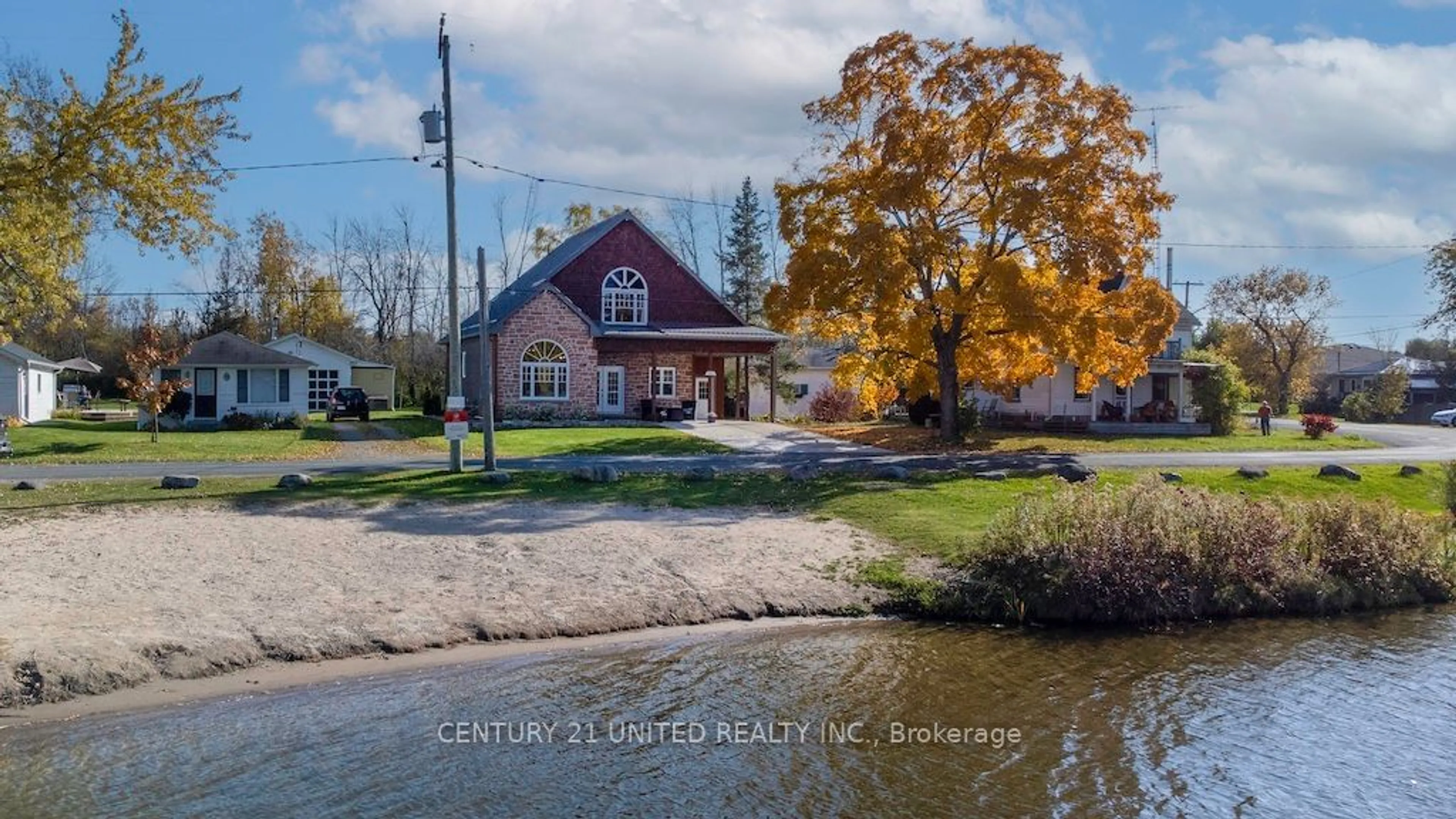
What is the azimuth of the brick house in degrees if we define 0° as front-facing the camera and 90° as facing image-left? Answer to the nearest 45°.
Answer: approximately 0°

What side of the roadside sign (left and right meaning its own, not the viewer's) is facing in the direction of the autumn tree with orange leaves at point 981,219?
left

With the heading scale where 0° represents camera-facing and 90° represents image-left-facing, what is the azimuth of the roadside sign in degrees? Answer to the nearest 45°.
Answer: approximately 0°

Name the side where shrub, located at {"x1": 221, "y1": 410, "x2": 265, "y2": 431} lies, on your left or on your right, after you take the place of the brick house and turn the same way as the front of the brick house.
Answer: on your right

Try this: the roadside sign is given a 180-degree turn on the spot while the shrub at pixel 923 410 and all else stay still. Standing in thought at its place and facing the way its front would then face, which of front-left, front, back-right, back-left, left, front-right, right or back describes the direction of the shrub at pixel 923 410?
front-right

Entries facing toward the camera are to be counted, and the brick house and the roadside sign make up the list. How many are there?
2

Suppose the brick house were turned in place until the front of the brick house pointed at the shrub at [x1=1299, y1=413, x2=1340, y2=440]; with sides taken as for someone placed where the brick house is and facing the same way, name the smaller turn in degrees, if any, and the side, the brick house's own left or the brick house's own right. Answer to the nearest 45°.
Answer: approximately 90° to the brick house's own left

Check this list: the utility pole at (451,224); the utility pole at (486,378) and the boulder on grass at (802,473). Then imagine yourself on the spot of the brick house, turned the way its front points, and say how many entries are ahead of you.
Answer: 3

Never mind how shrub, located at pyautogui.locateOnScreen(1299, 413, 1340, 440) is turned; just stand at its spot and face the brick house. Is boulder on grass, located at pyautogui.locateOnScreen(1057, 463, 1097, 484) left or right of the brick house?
left

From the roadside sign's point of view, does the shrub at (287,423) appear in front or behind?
behind

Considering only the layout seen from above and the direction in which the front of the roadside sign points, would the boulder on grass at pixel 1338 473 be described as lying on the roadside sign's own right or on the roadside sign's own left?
on the roadside sign's own left
